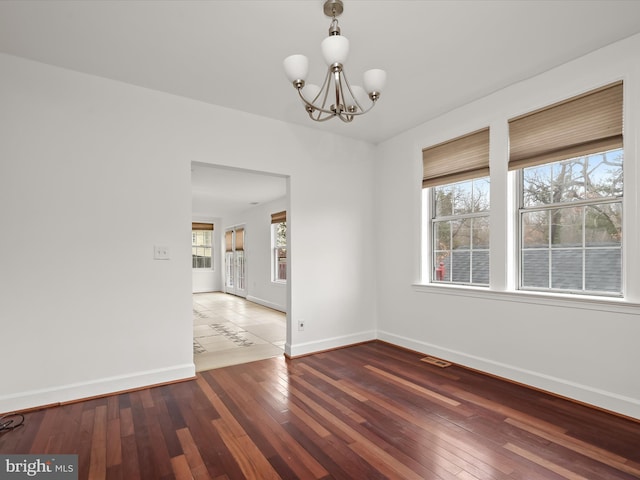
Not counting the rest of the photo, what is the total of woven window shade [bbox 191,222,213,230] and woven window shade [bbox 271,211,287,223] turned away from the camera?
0

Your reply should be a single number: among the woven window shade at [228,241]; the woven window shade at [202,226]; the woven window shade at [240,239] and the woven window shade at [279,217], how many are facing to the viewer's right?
0

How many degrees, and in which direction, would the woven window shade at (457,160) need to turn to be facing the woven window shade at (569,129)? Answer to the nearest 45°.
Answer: approximately 90° to its left

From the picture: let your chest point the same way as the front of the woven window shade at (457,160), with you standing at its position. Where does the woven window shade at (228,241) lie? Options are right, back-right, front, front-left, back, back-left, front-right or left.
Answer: right

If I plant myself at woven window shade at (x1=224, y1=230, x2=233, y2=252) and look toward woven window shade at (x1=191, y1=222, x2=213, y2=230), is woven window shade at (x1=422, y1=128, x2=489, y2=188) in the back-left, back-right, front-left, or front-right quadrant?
back-left

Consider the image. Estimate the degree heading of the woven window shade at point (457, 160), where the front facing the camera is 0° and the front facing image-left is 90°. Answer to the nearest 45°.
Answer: approximately 45°

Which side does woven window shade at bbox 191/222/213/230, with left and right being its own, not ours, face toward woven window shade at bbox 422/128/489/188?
front

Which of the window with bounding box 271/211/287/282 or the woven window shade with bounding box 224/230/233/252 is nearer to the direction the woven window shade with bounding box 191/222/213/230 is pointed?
the window

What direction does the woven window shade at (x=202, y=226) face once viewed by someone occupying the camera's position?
facing the viewer

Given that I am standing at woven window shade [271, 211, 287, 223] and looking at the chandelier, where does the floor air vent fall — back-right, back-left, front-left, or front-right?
front-left

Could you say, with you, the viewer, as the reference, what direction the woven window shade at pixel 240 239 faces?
facing the viewer and to the left of the viewer

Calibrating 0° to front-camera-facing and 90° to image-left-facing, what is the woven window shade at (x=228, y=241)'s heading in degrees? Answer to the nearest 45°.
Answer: approximately 45°

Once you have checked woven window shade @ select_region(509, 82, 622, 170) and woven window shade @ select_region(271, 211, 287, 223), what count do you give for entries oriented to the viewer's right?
0

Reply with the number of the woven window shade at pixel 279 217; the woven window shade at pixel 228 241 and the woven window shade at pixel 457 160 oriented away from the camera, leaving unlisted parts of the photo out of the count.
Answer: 0

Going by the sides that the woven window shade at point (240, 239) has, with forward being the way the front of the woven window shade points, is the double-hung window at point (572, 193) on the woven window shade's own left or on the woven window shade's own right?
on the woven window shade's own left
